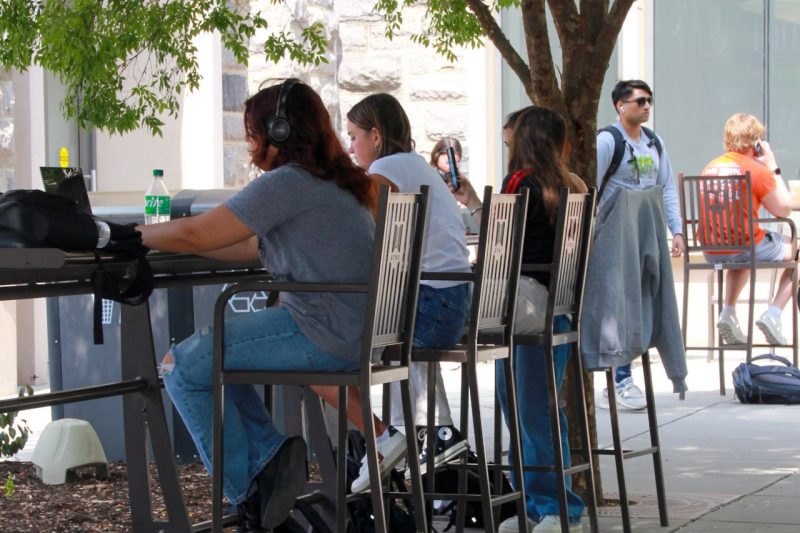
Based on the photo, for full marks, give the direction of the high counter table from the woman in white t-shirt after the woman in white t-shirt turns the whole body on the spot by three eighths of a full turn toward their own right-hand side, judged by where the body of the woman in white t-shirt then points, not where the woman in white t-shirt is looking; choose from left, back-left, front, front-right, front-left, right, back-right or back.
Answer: back

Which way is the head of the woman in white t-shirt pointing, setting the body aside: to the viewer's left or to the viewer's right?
to the viewer's left

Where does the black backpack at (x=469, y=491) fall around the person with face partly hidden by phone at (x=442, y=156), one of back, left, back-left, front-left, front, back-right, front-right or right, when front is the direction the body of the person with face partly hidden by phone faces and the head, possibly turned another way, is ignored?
front

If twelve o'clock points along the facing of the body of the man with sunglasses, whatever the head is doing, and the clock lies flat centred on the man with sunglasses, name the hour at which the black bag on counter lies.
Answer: The black bag on counter is roughly at 2 o'clock from the man with sunglasses.

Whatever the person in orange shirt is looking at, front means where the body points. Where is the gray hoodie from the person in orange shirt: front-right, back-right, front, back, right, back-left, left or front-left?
back-right

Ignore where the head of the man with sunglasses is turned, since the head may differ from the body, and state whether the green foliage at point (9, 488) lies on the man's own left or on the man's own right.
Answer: on the man's own right

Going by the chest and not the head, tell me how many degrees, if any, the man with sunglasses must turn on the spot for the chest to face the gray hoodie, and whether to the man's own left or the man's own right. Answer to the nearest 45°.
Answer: approximately 45° to the man's own right

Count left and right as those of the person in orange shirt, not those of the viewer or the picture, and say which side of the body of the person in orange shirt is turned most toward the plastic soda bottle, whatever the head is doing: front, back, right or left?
back

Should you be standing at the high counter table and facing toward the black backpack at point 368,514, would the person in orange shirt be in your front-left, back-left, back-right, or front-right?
front-left

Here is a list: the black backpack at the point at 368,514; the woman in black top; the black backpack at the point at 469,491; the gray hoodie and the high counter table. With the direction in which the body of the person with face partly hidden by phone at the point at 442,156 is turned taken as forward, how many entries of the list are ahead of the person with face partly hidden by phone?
5

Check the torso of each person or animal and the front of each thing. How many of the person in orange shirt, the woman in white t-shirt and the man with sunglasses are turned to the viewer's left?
1

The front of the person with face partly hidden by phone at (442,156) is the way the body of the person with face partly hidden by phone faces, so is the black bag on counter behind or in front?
in front

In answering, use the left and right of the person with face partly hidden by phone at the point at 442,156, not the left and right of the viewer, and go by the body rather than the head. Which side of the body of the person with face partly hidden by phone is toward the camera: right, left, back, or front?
front

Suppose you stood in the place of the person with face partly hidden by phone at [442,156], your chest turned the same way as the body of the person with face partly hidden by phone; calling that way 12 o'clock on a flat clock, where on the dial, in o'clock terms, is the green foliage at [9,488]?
The green foliage is roughly at 1 o'clock from the person with face partly hidden by phone.
